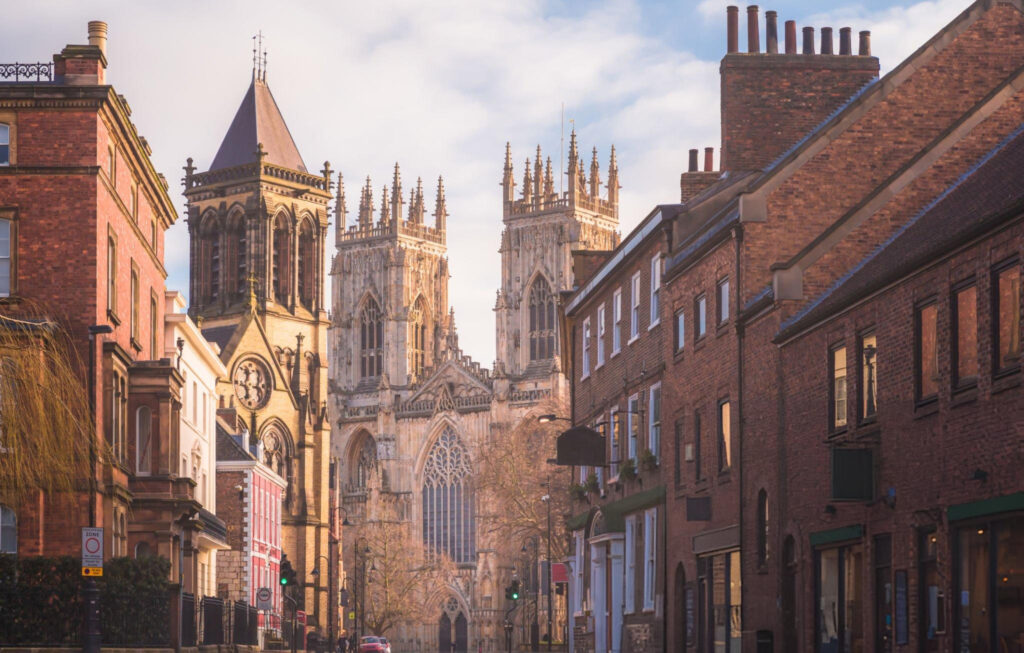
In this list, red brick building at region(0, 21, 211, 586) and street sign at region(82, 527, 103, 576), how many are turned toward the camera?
1

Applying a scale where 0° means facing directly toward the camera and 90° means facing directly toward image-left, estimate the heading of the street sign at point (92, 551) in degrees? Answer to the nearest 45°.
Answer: approximately 0°

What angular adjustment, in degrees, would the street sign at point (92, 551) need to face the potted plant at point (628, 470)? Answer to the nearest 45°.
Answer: approximately 135° to its left

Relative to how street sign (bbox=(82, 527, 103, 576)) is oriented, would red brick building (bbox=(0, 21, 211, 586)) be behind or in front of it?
behind

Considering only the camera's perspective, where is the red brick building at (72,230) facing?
facing to the right of the viewer

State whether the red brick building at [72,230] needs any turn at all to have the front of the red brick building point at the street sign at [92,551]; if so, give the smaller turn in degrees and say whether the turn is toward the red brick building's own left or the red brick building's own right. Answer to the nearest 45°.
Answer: approximately 90° to the red brick building's own right

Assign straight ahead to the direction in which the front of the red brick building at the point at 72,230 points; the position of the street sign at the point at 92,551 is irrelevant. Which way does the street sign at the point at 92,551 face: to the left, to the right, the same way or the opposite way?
to the right
